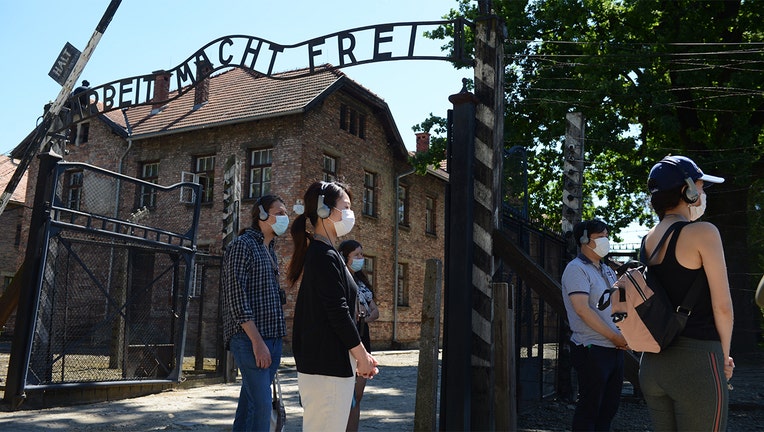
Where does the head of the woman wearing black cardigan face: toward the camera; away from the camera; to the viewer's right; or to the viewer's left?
to the viewer's right

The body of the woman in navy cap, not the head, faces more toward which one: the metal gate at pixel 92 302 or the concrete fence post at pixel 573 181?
the concrete fence post

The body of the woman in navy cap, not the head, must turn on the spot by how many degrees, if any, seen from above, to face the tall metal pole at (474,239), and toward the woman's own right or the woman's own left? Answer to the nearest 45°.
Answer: approximately 90° to the woman's own left

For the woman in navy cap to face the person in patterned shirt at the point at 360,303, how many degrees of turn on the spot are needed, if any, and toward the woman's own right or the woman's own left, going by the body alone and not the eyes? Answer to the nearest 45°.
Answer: approximately 90° to the woman's own left

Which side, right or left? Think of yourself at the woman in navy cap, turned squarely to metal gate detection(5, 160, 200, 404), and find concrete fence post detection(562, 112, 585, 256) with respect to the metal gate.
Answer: right

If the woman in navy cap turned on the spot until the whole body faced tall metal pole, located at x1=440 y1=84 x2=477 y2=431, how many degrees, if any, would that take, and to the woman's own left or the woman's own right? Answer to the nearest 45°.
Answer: approximately 90° to the woman's own left

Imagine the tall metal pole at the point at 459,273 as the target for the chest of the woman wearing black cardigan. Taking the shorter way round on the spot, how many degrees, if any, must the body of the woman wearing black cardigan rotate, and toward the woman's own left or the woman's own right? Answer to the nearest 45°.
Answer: approximately 45° to the woman's own left

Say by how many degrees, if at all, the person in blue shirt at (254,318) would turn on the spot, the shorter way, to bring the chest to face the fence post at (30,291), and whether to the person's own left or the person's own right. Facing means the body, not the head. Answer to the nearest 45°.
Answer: approximately 180°

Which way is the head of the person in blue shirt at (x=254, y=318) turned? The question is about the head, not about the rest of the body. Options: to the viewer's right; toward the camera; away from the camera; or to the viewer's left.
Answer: to the viewer's right

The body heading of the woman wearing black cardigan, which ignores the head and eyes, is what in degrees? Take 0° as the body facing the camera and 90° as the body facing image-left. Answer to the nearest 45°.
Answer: approximately 270°

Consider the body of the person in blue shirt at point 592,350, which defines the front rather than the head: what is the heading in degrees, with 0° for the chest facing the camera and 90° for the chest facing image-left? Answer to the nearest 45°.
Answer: approximately 315°

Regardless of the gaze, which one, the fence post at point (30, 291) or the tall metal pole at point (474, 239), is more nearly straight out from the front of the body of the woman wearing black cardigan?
the tall metal pole
